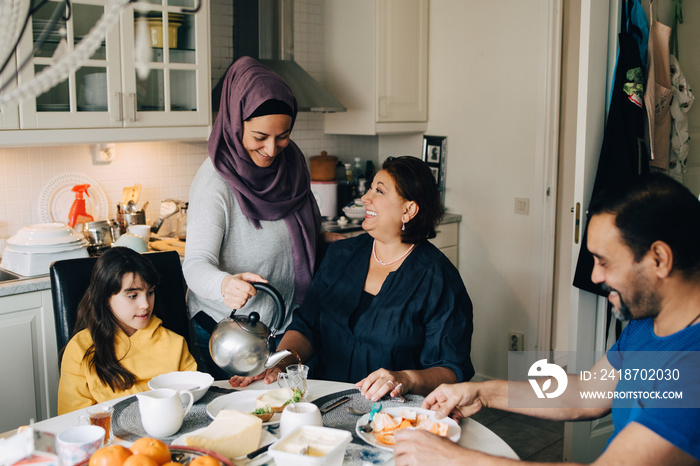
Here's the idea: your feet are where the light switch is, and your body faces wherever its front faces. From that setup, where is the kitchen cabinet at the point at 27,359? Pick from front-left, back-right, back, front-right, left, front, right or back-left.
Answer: front-right

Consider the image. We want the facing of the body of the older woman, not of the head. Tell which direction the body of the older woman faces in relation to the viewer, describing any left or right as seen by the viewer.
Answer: facing the viewer and to the left of the viewer

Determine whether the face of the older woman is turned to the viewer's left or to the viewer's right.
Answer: to the viewer's left

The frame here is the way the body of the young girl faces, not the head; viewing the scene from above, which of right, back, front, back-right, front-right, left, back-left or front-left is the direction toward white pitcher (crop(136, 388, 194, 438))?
front-right

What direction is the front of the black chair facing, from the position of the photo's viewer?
facing the viewer

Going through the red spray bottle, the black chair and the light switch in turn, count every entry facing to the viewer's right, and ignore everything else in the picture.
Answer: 1

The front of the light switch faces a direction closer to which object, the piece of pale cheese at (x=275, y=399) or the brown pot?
the piece of pale cheese

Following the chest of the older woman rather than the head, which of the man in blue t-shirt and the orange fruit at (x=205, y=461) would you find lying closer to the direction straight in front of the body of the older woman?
the orange fruit

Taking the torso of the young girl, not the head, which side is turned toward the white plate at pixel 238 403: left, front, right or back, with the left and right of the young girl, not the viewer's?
front

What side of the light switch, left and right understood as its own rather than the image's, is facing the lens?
front
